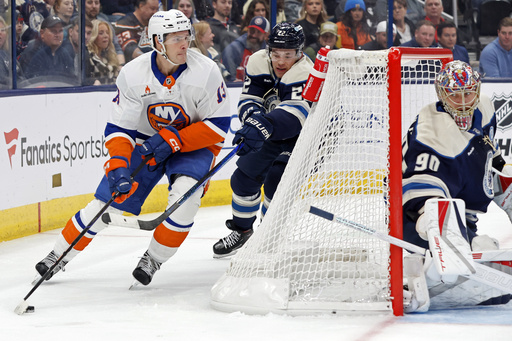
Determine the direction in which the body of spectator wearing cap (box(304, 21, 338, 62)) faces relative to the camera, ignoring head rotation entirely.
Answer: toward the camera

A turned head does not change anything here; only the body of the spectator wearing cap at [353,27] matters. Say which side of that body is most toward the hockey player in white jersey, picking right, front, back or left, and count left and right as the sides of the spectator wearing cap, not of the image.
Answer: front

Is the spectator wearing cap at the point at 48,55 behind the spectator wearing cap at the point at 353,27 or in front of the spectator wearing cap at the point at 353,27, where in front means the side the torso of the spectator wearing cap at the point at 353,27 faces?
in front

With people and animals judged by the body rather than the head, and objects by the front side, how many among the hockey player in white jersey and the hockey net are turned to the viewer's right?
1

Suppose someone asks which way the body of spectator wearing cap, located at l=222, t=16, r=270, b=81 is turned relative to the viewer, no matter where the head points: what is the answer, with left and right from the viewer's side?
facing the viewer

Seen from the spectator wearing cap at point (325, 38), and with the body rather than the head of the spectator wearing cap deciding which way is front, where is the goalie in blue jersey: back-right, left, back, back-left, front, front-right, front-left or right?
front

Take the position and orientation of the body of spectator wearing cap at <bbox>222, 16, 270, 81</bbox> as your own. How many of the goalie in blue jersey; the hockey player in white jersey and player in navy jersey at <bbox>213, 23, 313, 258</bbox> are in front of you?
3

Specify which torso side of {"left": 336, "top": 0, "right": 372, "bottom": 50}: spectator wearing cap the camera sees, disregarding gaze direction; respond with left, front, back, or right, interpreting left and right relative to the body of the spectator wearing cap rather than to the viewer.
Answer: front

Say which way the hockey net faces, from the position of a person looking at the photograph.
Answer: facing to the right of the viewer

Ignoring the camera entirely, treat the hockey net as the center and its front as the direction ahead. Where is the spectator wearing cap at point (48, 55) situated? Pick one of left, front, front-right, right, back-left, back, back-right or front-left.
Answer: back-left
